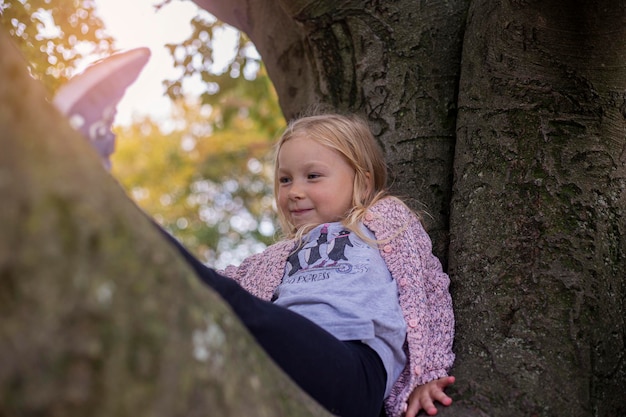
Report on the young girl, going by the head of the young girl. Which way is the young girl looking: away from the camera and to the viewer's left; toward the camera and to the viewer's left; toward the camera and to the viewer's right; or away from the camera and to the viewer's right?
toward the camera and to the viewer's left

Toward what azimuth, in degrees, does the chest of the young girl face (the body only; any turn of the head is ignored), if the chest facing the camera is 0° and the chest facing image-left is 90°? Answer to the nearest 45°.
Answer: approximately 45°
